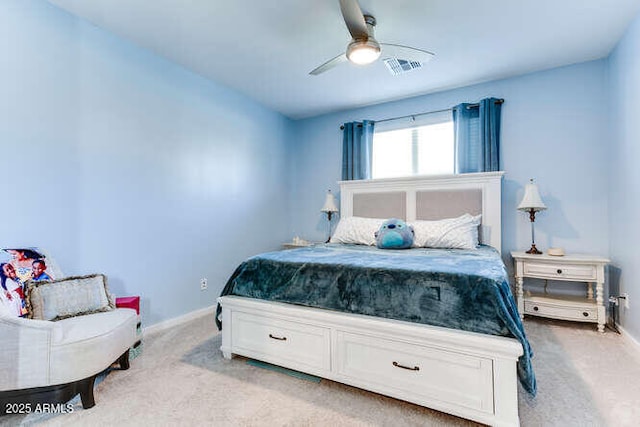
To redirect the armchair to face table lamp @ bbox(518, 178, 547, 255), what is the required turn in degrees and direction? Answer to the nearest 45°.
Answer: approximately 45° to its left

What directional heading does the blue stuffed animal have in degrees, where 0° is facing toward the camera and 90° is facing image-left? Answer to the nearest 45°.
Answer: approximately 0°

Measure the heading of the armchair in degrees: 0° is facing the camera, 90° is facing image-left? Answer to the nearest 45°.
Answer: approximately 315°

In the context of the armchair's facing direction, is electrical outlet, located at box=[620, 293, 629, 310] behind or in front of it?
in front

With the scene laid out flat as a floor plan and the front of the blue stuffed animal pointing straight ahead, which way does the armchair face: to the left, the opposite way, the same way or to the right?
to the left

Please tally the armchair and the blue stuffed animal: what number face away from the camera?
0

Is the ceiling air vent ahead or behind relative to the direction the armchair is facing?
ahead

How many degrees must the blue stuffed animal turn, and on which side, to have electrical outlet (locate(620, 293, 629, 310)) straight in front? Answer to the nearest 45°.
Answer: approximately 90° to its left

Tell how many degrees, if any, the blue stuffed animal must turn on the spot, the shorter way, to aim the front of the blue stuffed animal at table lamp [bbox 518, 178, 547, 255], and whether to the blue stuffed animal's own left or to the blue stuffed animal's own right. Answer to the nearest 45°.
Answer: approximately 90° to the blue stuffed animal's own left

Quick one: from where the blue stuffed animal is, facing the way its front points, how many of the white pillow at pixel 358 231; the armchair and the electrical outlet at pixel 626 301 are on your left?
1
